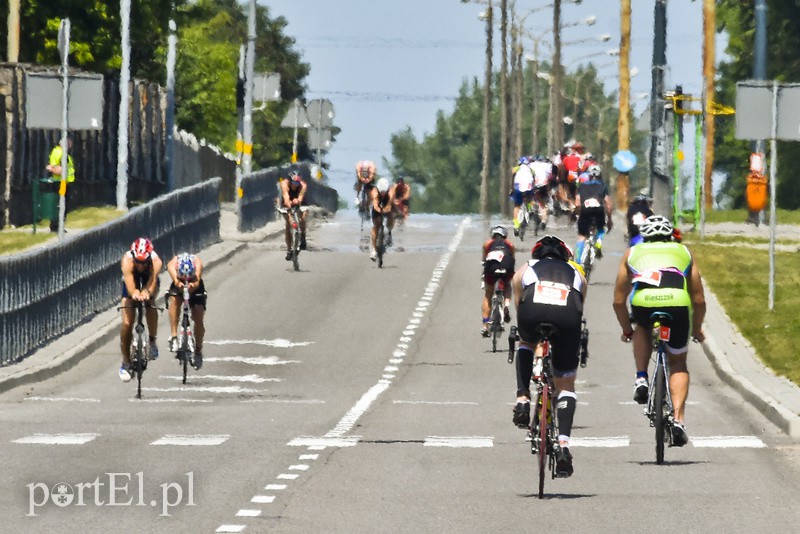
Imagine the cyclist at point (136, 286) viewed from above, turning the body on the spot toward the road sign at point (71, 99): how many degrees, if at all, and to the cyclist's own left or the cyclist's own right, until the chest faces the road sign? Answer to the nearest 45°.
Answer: approximately 180°

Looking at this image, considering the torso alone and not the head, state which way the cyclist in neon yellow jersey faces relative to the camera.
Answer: away from the camera

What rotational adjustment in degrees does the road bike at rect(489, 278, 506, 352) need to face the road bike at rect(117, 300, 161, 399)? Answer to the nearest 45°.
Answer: approximately 135° to its left

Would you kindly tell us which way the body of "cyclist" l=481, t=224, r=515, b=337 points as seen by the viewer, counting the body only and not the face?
away from the camera

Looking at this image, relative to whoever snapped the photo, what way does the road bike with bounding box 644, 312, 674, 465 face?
facing away from the viewer

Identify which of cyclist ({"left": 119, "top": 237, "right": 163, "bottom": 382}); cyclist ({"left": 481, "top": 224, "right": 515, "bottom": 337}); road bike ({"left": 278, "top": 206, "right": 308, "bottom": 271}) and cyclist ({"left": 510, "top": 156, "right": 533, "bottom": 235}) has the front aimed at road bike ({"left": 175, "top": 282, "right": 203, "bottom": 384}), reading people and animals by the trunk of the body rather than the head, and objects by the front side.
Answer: road bike ({"left": 278, "top": 206, "right": 308, "bottom": 271})

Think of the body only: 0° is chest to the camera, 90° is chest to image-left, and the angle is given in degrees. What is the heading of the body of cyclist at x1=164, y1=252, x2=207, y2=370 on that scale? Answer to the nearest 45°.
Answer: approximately 0°

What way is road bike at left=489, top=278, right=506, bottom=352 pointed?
away from the camera

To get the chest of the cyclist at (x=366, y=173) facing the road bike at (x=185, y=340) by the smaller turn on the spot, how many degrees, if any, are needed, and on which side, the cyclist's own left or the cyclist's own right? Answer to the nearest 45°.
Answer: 0° — they already face it

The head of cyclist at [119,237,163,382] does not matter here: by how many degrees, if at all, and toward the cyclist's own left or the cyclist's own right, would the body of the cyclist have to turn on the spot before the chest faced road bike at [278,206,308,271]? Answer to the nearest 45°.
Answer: approximately 180°

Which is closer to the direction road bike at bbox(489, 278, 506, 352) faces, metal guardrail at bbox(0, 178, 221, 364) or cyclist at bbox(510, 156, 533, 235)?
the cyclist

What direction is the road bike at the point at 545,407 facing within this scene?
away from the camera

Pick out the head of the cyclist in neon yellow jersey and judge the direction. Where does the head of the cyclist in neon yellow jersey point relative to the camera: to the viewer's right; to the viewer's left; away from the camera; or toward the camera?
away from the camera

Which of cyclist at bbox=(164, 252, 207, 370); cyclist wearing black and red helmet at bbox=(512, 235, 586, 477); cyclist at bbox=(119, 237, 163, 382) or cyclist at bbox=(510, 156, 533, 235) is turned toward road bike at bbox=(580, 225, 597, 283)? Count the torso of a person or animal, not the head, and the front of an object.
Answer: the cyclist wearing black and red helmet
